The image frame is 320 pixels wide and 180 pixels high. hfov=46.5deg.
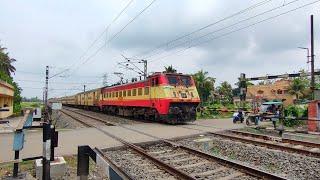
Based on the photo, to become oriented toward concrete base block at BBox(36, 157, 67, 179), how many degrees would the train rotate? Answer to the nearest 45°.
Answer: approximately 45° to its right

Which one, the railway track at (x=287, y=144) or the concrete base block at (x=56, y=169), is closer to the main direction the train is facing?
the railway track

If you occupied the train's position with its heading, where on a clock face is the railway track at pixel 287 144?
The railway track is roughly at 1 o'clock from the train.

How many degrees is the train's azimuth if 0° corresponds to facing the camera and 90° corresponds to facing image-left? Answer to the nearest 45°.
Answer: approximately 315°

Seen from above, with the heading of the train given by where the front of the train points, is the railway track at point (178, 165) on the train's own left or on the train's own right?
on the train's own right

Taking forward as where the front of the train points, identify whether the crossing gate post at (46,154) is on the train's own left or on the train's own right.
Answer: on the train's own right
